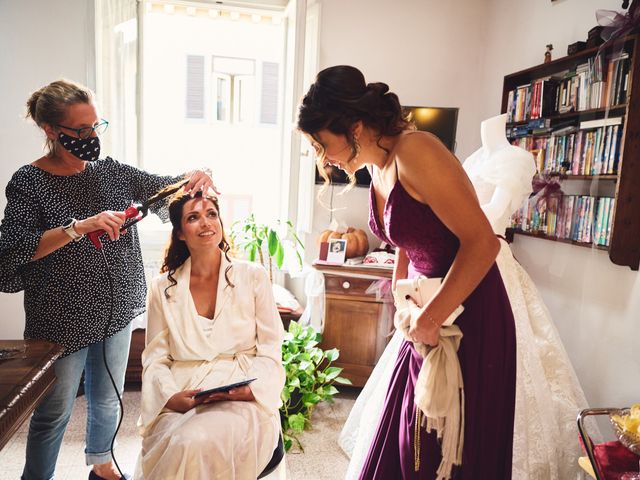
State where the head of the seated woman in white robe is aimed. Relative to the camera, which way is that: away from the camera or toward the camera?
toward the camera

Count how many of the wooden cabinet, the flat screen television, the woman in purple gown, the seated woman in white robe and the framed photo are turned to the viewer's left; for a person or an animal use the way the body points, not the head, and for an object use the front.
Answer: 1

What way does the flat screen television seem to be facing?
toward the camera

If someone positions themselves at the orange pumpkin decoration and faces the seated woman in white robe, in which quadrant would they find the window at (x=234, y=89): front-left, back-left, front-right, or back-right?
back-right

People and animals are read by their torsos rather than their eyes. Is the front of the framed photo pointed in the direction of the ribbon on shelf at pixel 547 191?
no

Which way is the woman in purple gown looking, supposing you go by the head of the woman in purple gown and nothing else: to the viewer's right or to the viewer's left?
to the viewer's left

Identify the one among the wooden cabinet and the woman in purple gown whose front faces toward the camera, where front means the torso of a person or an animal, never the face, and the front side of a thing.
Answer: the wooden cabinet

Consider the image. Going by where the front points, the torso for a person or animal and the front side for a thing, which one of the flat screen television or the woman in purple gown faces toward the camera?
the flat screen television

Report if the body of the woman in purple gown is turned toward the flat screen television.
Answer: no

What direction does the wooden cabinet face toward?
toward the camera

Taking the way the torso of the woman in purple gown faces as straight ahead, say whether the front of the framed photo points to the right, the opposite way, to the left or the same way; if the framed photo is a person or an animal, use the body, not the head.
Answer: to the left

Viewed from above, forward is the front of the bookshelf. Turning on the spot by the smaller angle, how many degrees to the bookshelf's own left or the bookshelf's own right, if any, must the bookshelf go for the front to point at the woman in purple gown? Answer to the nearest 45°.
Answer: approximately 45° to the bookshelf's own left

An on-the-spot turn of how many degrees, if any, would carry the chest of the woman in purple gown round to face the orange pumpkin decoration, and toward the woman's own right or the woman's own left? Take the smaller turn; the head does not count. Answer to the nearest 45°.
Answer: approximately 90° to the woman's own right

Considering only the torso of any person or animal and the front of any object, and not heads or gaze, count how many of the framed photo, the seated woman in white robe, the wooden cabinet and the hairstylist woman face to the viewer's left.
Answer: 0

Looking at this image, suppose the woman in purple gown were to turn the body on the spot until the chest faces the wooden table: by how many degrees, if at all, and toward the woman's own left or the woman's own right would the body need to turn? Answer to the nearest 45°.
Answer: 0° — they already face it

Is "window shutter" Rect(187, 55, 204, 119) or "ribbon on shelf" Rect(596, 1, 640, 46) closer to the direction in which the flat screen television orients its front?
the ribbon on shelf

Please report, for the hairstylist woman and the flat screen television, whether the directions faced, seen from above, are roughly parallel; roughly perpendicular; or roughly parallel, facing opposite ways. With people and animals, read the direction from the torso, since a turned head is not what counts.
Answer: roughly perpendicular

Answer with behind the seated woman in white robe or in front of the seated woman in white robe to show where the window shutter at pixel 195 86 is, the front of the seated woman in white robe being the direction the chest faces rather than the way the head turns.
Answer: behind

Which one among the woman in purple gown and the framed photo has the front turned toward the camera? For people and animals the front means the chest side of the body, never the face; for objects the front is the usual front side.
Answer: the framed photo
